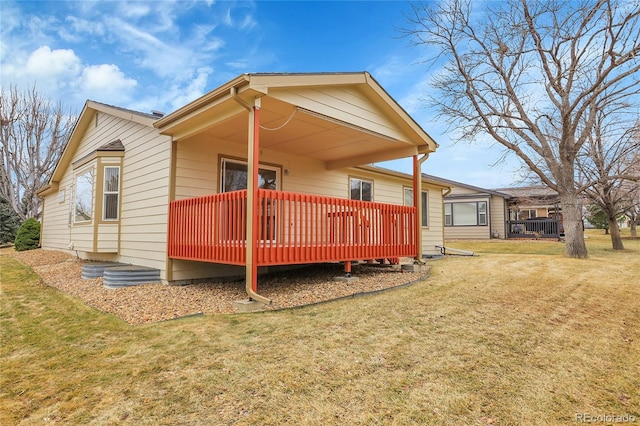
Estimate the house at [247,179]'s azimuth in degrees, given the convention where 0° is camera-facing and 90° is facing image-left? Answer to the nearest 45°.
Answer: approximately 315°

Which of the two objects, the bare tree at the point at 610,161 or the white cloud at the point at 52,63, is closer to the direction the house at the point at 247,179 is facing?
the bare tree

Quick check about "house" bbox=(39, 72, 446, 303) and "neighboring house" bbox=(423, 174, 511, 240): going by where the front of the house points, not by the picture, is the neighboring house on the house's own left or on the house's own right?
on the house's own left

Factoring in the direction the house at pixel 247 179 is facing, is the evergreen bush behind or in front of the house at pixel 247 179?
behind

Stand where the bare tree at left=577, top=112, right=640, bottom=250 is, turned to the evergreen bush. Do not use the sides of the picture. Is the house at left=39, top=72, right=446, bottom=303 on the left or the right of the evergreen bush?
left

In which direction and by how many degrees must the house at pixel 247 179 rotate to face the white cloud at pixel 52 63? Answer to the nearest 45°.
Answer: approximately 180°

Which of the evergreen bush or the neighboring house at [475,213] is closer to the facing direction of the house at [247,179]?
the neighboring house

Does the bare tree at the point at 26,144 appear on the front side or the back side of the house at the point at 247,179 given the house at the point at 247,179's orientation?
on the back side

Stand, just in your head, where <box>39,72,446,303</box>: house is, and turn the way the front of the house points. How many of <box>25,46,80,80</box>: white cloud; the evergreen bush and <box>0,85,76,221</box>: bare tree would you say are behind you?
3

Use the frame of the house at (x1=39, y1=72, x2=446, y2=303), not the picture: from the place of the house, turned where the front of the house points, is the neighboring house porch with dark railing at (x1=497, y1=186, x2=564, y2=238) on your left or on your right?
on your left

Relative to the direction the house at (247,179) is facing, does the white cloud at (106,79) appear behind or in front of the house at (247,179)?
behind

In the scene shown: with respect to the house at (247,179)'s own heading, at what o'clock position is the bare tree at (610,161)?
The bare tree is roughly at 10 o'clock from the house.
